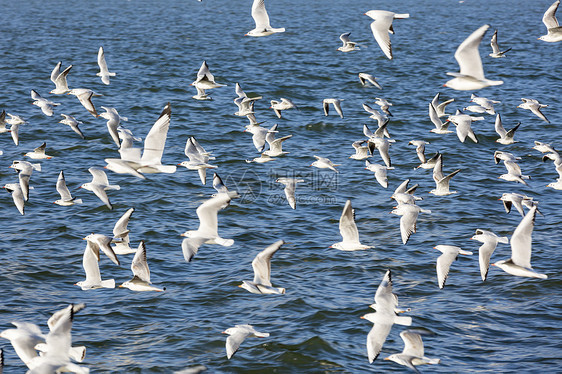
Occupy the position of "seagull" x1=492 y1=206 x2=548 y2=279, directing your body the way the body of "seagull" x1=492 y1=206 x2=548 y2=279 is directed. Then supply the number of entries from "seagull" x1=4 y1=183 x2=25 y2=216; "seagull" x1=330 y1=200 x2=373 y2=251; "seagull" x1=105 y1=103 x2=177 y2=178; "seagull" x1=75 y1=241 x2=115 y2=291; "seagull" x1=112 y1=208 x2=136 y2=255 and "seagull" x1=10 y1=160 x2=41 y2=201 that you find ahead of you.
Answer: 6

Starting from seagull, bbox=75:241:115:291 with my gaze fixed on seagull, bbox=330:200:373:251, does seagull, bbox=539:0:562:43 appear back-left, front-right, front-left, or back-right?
front-left

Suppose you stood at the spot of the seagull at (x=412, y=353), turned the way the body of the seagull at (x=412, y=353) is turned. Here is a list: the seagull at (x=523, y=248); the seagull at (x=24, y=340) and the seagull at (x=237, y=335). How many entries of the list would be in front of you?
2

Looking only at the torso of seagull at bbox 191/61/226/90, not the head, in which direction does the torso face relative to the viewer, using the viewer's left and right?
facing to the left of the viewer

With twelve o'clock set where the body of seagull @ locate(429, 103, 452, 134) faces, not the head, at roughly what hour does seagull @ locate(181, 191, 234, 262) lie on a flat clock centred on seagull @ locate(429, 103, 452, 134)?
seagull @ locate(181, 191, 234, 262) is roughly at 10 o'clock from seagull @ locate(429, 103, 452, 134).

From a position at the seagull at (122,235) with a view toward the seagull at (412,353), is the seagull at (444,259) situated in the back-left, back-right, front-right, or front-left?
front-left

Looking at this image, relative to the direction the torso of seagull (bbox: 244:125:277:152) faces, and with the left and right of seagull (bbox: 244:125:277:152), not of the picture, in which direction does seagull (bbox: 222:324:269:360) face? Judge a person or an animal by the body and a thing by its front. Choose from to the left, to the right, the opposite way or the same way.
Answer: the same way

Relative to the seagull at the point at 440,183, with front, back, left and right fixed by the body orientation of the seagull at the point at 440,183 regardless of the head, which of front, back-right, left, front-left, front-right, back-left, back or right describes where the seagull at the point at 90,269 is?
front-left

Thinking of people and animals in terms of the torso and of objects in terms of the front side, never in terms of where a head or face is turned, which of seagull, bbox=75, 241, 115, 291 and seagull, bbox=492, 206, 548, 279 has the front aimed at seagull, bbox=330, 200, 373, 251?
seagull, bbox=492, 206, 548, 279

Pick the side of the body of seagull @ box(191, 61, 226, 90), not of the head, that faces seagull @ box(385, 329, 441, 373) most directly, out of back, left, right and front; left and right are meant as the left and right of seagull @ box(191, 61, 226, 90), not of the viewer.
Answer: left

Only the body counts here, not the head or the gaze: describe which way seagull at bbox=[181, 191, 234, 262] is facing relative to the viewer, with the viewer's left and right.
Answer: facing to the left of the viewer

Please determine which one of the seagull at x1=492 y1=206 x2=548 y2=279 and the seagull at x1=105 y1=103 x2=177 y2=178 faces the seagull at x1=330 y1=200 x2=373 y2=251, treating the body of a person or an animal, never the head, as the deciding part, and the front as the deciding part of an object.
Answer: the seagull at x1=492 y1=206 x2=548 y2=279

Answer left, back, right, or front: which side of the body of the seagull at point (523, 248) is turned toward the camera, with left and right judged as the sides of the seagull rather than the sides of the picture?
left

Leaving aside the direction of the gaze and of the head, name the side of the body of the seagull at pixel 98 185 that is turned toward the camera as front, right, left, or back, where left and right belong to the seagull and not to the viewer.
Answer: left
